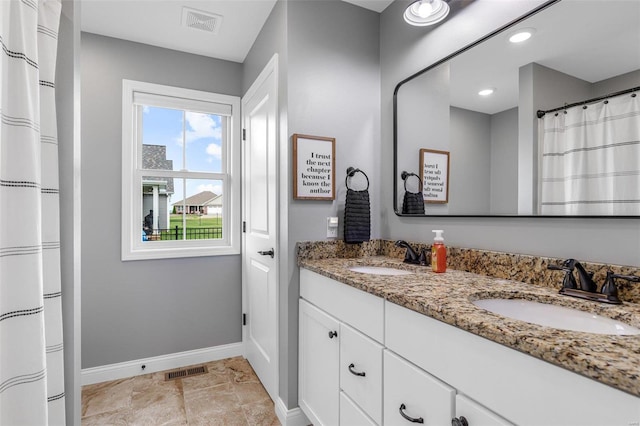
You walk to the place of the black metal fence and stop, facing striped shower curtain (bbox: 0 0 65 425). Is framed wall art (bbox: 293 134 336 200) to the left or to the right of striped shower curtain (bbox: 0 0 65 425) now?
left

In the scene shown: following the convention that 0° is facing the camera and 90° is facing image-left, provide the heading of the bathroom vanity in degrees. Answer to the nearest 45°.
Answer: approximately 45°

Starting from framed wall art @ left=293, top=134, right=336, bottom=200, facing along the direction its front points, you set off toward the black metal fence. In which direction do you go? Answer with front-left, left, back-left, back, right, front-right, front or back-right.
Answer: back

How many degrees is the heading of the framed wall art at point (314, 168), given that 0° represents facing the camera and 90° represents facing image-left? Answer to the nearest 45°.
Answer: approximately 315°

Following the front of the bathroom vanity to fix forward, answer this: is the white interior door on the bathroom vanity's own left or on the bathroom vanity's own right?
on the bathroom vanity's own right

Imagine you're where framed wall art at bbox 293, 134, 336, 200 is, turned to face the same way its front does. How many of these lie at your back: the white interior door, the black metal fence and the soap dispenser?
2
